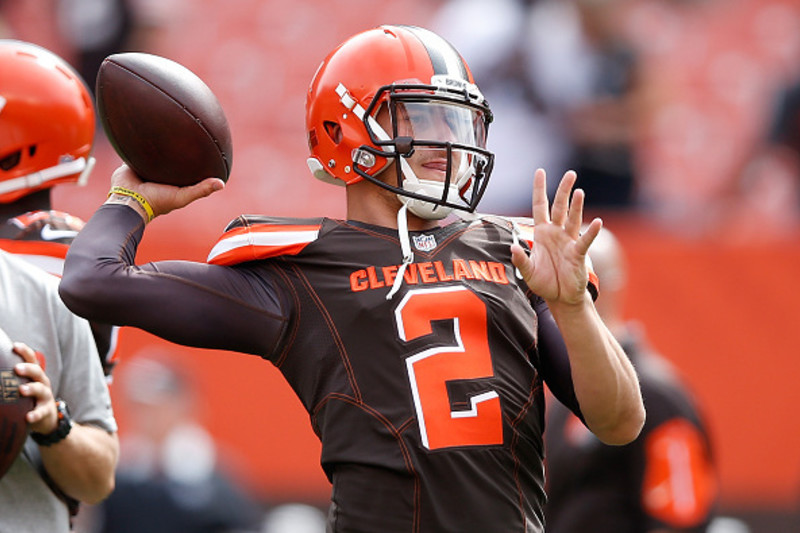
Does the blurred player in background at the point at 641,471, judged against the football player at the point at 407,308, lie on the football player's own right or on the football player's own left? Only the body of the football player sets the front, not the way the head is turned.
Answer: on the football player's own left

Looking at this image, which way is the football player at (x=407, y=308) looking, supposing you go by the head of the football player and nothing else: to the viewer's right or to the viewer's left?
to the viewer's right

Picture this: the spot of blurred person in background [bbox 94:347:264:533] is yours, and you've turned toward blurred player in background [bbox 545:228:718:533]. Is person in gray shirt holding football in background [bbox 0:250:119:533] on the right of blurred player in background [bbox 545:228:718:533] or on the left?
right

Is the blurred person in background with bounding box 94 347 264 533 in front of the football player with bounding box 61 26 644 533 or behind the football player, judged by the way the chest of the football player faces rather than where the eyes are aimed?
behind
